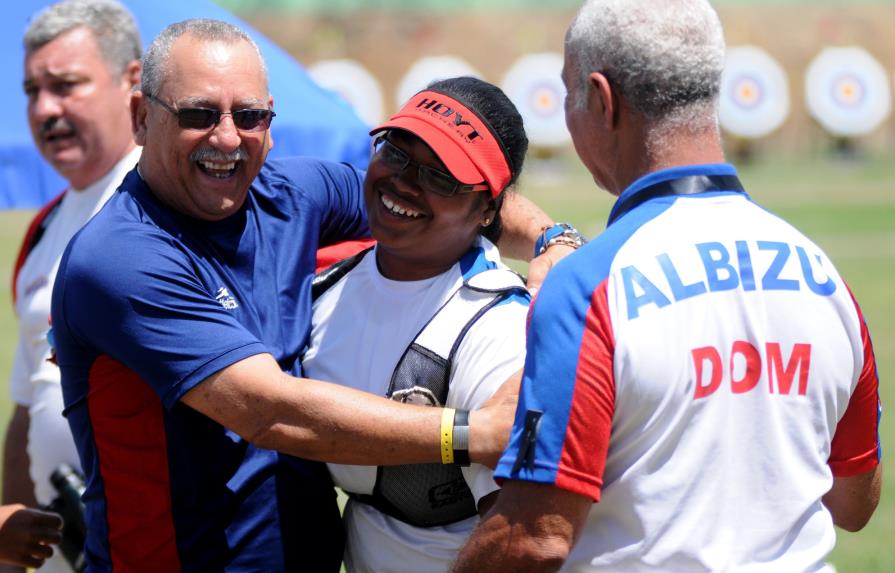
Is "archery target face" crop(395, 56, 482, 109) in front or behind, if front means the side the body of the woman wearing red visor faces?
behind

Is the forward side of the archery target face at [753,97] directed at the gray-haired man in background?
yes

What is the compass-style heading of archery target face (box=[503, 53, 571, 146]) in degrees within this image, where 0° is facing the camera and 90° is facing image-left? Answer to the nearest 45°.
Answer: approximately 0°

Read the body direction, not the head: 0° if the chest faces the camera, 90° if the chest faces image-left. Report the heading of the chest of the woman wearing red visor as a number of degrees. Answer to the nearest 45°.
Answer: approximately 45°

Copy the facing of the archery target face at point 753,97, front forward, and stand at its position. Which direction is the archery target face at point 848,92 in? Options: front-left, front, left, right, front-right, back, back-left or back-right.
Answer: back-left

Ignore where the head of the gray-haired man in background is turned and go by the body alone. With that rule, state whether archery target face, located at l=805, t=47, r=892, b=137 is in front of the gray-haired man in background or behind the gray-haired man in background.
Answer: behind

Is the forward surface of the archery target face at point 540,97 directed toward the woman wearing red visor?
yes

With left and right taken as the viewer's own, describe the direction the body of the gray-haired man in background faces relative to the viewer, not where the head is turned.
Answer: facing the viewer and to the left of the viewer

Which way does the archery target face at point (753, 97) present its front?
toward the camera

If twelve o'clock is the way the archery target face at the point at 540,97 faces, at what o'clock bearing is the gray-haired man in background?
The gray-haired man in background is roughly at 12 o'clock from the archery target face.

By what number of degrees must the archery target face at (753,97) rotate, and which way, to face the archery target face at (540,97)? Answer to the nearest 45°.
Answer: approximately 45° to its right
